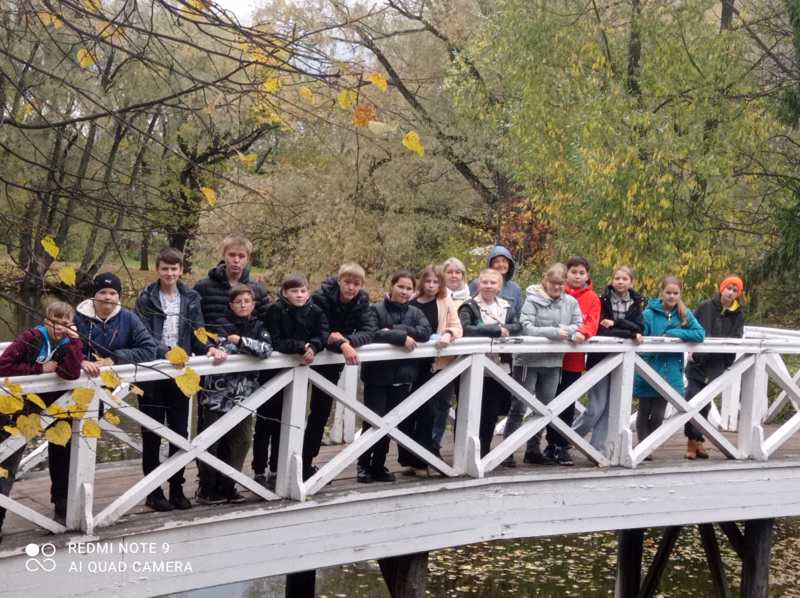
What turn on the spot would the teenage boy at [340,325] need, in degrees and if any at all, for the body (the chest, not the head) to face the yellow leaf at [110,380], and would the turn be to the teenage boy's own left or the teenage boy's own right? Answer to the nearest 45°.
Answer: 0° — they already face it

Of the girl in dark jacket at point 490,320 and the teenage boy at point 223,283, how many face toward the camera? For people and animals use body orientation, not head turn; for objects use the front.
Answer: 2

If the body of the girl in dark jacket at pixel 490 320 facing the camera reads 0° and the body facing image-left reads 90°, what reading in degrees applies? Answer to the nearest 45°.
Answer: approximately 0°

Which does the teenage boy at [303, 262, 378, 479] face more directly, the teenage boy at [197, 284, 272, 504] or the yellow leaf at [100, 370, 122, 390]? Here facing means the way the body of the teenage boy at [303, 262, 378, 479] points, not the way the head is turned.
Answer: the yellow leaf
